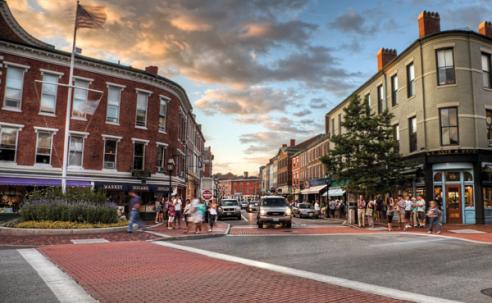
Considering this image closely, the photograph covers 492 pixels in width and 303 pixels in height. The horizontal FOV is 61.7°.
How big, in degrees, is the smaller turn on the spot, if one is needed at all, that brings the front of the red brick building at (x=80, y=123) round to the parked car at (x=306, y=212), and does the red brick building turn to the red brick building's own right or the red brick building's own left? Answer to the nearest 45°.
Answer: approximately 45° to the red brick building's own left

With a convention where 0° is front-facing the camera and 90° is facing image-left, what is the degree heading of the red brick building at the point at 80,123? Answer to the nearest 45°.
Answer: approximately 315°

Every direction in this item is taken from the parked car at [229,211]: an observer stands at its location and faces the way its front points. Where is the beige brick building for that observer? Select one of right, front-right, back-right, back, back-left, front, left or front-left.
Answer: front-left

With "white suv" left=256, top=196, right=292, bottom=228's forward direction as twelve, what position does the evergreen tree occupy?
The evergreen tree is roughly at 8 o'clock from the white suv.

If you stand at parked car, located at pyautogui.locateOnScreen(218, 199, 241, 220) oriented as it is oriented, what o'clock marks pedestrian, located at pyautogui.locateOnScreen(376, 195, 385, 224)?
The pedestrian is roughly at 10 o'clock from the parked car.

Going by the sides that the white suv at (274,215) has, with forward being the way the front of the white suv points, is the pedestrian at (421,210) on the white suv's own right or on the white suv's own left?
on the white suv's own left

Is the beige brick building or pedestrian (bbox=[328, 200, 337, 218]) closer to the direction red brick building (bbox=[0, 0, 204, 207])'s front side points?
the beige brick building

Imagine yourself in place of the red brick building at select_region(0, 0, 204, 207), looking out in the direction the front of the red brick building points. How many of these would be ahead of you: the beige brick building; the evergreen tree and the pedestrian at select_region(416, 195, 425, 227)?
3

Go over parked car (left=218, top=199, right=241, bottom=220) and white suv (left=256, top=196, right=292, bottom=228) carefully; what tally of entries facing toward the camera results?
2
